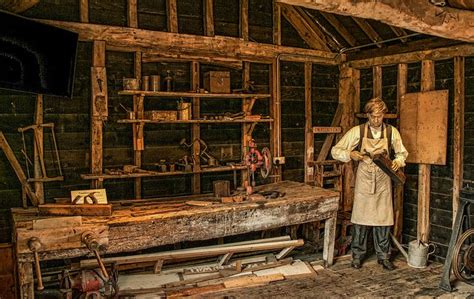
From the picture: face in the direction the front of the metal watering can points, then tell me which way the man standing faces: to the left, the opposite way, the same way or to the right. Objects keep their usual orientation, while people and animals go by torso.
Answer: to the left

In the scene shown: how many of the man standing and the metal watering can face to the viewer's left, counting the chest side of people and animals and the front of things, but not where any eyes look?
1

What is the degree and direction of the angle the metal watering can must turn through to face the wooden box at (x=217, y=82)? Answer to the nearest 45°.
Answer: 0° — it already faces it

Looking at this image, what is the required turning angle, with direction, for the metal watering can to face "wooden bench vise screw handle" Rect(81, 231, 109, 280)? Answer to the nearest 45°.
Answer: approximately 45° to its left

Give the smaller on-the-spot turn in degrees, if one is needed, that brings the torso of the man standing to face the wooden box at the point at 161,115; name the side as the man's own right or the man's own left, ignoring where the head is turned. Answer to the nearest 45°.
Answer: approximately 90° to the man's own right

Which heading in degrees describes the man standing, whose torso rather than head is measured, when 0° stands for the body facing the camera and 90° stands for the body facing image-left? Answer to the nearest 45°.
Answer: approximately 0°

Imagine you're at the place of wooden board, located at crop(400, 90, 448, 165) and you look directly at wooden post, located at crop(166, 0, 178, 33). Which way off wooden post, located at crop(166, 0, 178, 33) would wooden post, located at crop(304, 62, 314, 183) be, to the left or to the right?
right

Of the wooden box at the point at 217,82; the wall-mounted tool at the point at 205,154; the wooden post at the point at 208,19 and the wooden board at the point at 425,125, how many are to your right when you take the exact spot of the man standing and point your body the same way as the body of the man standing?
3

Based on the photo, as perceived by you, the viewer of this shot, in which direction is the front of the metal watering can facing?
facing to the left of the viewer
